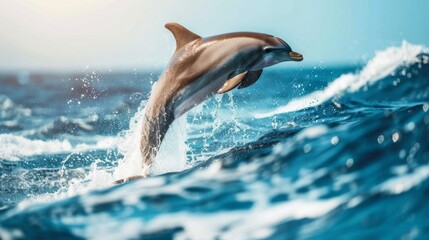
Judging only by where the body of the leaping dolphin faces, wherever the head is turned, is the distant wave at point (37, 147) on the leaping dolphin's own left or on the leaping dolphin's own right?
on the leaping dolphin's own left

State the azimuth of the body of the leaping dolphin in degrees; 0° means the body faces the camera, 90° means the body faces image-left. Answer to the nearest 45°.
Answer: approximately 270°

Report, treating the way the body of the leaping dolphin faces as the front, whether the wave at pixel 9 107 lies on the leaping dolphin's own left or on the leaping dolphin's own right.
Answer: on the leaping dolphin's own left
